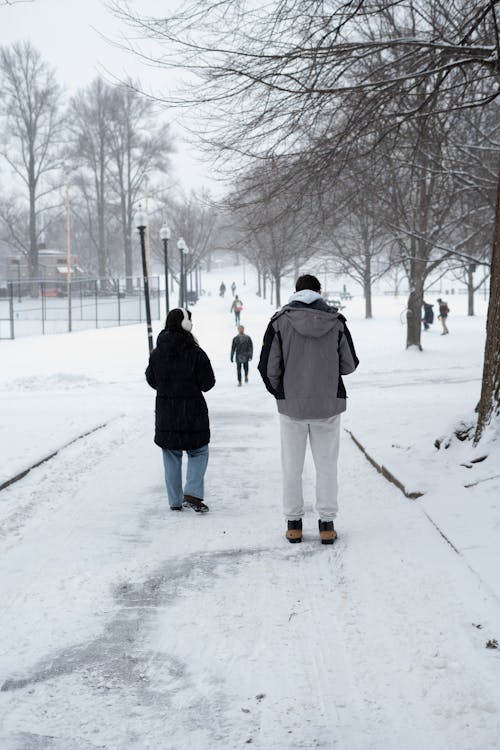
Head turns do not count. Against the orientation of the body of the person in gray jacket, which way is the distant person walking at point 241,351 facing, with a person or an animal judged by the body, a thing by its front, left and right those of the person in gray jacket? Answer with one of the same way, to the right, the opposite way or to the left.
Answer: the opposite way

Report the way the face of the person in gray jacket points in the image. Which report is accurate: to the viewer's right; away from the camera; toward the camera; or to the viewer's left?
away from the camera

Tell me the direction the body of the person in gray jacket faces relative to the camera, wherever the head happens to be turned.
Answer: away from the camera

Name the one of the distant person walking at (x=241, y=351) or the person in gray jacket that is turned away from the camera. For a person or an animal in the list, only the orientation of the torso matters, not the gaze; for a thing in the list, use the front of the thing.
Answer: the person in gray jacket

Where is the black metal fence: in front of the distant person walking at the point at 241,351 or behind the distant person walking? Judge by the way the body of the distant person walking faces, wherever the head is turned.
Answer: behind

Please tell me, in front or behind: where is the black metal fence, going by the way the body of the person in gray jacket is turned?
in front

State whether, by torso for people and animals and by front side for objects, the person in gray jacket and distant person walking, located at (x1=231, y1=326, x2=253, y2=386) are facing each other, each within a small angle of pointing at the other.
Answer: yes

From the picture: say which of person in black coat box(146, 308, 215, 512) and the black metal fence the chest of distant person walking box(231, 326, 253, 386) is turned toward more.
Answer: the person in black coat

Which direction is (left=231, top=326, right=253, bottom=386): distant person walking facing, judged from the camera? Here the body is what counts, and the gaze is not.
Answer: toward the camera

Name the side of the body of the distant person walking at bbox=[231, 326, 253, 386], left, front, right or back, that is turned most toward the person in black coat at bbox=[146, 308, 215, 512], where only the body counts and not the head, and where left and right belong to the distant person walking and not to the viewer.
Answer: front

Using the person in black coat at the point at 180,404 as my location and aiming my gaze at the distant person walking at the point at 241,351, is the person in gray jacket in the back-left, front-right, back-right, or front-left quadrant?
back-right

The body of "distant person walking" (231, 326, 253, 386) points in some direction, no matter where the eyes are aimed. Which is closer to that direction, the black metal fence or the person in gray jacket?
the person in gray jacket

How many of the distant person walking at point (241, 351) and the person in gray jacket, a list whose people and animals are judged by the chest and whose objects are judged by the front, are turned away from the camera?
1

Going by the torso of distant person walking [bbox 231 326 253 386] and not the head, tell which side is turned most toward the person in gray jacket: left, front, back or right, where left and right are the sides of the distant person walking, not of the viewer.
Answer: front
